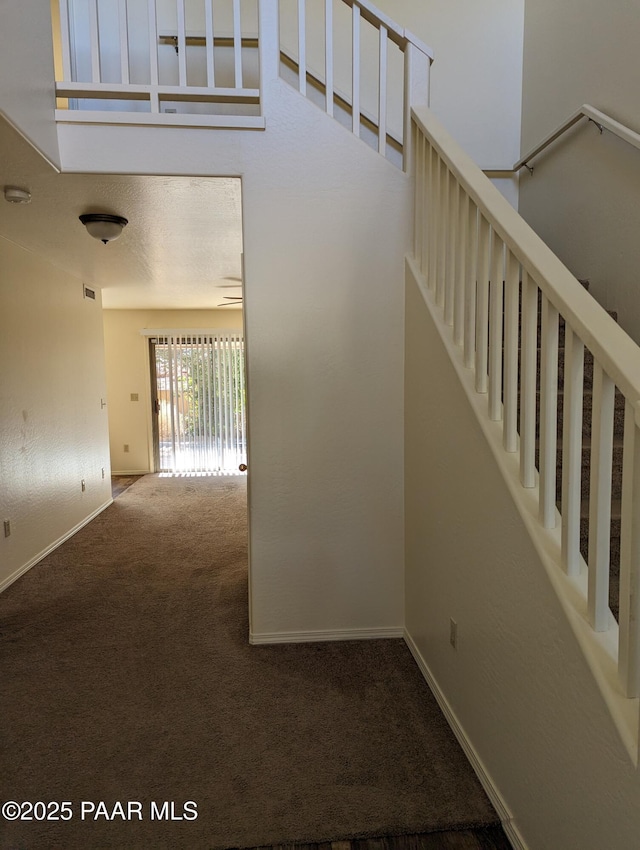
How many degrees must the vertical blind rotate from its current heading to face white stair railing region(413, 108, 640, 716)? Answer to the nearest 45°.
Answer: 0° — it already faces it

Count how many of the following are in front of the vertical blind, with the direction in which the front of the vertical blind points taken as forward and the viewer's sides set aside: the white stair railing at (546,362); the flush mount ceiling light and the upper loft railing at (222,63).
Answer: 3

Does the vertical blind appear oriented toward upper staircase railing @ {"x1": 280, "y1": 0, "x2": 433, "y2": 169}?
yes

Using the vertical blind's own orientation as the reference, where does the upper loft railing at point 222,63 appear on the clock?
The upper loft railing is roughly at 12 o'clock from the vertical blind.

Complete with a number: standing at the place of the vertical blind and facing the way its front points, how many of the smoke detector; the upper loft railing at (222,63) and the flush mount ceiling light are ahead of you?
3

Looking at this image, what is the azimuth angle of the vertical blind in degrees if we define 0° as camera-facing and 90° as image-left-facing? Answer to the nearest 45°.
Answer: approximately 0°

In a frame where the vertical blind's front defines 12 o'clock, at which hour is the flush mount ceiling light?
The flush mount ceiling light is roughly at 12 o'clock from the vertical blind.

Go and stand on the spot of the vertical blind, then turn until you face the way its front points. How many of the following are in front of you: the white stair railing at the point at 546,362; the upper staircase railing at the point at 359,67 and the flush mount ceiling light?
3
